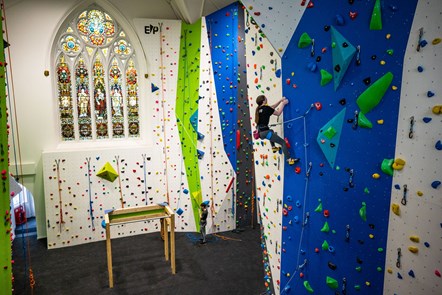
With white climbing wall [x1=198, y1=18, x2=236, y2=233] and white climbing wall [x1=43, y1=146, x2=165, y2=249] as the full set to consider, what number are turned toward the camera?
2

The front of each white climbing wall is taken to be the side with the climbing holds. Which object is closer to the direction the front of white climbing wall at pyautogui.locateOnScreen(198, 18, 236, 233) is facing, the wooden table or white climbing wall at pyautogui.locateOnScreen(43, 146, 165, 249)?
the wooden table

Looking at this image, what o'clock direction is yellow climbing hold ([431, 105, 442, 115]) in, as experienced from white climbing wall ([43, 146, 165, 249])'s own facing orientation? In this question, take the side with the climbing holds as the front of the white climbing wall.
The yellow climbing hold is roughly at 11 o'clock from the white climbing wall.

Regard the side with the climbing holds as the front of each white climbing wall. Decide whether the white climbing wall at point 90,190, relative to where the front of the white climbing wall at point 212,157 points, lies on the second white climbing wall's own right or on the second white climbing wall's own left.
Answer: on the second white climbing wall's own right

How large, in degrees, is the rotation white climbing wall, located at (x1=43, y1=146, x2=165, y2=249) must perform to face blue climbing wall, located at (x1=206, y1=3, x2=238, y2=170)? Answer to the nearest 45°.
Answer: approximately 90° to its left

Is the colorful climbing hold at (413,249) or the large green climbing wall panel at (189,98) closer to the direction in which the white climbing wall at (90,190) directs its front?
the colorful climbing hold

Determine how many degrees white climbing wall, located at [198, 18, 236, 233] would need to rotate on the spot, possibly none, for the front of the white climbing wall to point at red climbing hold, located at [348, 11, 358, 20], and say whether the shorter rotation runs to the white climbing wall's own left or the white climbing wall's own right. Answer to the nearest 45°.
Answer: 0° — it already faces it

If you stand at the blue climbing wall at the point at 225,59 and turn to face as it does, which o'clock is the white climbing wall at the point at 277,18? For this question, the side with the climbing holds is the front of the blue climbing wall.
The white climbing wall is roughly at 10 o'clock from the blue climbing wall.

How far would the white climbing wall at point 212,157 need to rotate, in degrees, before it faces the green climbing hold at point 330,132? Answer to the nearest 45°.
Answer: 0° — it already faces it

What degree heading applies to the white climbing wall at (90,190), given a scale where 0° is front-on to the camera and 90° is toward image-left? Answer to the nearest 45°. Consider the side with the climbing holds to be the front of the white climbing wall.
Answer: approximately 0°
